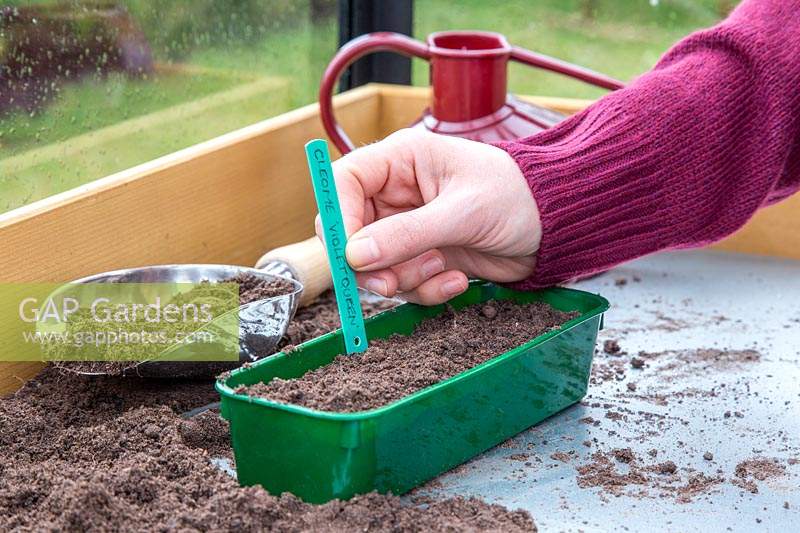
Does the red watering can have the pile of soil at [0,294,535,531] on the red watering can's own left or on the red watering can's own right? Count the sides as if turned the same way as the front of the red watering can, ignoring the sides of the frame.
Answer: on the red watering can's own right

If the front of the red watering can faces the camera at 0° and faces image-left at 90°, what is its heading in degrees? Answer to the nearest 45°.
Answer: approximately 270°

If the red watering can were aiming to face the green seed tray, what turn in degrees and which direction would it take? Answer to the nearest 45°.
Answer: approximately 90° to its right
